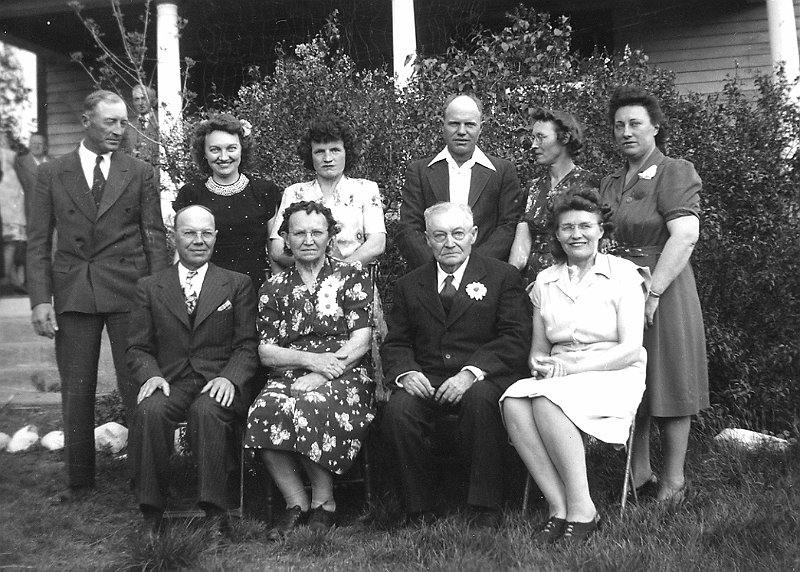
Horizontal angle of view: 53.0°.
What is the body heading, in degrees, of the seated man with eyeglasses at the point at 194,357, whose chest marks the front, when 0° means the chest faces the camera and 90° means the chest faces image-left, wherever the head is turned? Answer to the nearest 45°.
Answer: approximately 0°

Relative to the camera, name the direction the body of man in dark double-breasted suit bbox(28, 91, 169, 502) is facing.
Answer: toward the camera

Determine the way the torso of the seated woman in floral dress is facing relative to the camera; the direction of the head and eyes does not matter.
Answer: toward the camera

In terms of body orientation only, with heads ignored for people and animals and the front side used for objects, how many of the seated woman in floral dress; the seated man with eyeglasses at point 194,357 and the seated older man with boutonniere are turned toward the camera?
3

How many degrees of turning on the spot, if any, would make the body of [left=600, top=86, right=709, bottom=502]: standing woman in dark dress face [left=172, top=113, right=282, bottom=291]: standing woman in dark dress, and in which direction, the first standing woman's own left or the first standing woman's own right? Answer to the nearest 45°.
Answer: approximately 45° to the first standing woman's own right

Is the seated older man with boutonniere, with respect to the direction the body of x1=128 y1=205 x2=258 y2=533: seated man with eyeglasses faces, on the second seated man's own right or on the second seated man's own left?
on the second seated man's own left

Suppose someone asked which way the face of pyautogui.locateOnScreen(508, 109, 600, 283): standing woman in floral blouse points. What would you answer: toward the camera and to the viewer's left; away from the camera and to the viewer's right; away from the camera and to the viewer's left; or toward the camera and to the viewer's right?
toward the camera and to the viewer's left

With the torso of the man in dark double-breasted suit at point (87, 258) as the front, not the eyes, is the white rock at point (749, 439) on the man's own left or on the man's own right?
on the man's own left

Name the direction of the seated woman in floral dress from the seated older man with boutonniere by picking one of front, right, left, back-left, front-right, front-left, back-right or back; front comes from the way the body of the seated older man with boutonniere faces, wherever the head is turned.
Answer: right
